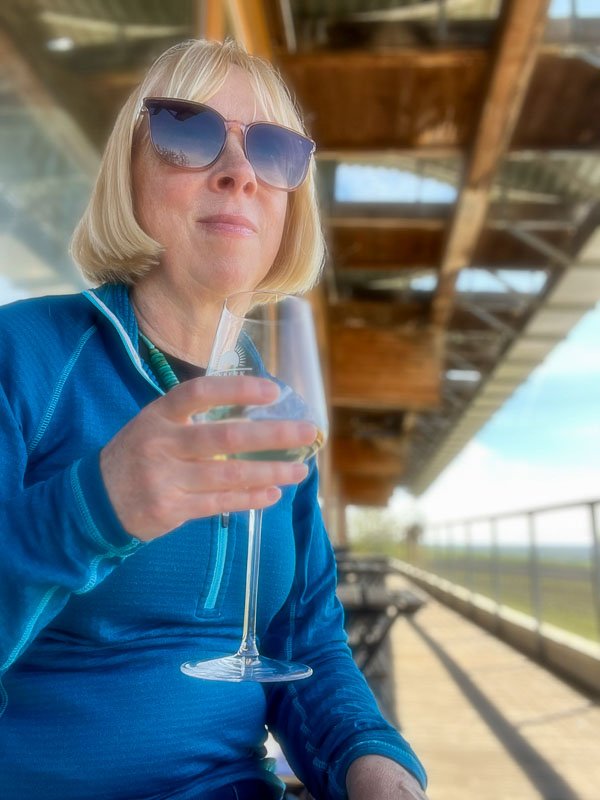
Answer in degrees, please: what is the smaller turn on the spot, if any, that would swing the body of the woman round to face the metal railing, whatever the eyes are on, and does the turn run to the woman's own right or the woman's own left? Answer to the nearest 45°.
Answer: approximately 90° to the woman's own left

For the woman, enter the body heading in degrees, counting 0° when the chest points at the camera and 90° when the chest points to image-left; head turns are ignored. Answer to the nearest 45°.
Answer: approximately 315°

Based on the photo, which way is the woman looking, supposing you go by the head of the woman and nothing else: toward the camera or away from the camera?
toward the camera
